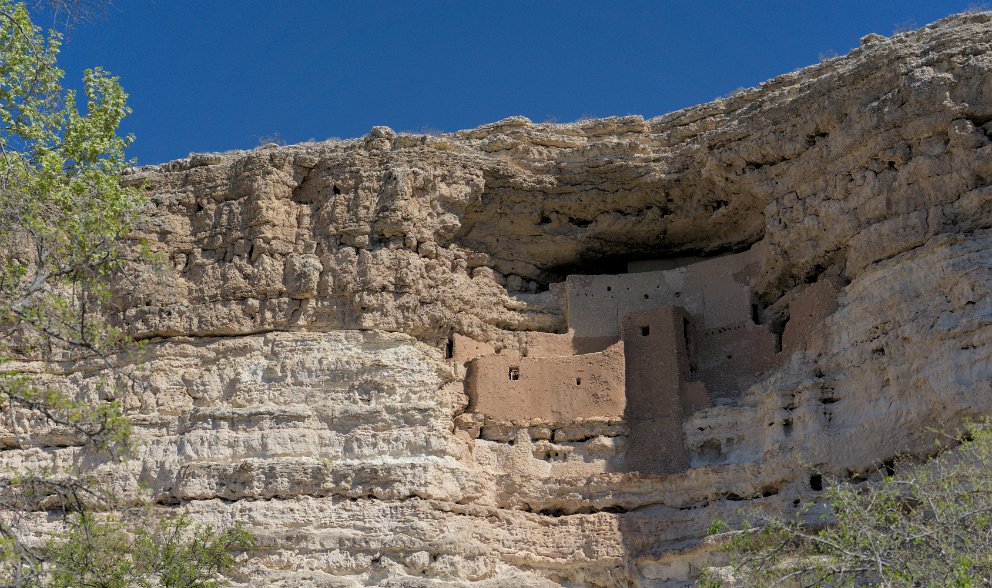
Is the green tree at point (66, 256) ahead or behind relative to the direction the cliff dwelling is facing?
ahead

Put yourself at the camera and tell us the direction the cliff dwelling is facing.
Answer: facing the viewer
